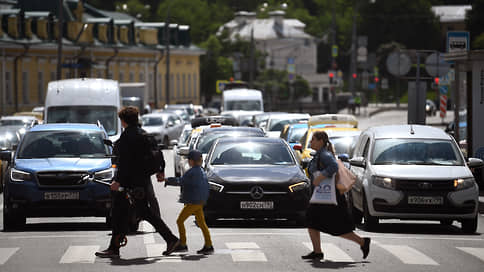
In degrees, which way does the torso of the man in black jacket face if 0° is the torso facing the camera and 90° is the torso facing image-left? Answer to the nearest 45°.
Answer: approximately 90°

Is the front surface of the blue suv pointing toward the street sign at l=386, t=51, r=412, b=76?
no

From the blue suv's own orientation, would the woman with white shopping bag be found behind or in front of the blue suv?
in front

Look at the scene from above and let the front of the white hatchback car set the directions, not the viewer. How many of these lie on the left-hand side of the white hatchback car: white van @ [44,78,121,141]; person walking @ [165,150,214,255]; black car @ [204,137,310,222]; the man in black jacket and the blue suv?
0

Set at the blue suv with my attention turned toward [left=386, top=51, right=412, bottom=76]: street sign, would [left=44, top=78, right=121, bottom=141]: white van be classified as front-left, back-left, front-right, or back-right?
front-left

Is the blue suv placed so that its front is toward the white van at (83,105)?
no

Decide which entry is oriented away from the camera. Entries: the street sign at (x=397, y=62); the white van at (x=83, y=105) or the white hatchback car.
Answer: the street sign

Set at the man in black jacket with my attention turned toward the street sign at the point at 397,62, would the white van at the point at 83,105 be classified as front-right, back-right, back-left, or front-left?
front-left

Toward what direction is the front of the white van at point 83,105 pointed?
toward the camera

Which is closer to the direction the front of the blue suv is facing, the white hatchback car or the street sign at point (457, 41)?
the white hatchback car

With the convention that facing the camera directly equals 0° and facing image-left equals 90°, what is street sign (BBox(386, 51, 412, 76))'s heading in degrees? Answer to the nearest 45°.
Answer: approximately 180°

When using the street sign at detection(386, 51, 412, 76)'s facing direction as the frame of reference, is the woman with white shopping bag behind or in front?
behind

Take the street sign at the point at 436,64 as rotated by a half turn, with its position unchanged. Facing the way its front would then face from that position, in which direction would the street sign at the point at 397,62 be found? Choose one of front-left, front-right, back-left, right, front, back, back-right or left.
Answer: front-right

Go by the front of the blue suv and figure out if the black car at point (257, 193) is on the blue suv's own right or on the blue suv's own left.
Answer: on the blue suv's own left

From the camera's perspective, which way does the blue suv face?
toward the camera

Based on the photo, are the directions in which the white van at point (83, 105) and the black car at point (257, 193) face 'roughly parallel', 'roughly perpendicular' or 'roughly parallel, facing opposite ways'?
roughly parallel

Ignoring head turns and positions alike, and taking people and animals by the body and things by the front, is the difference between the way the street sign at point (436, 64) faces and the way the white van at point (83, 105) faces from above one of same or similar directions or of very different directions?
very different directions
